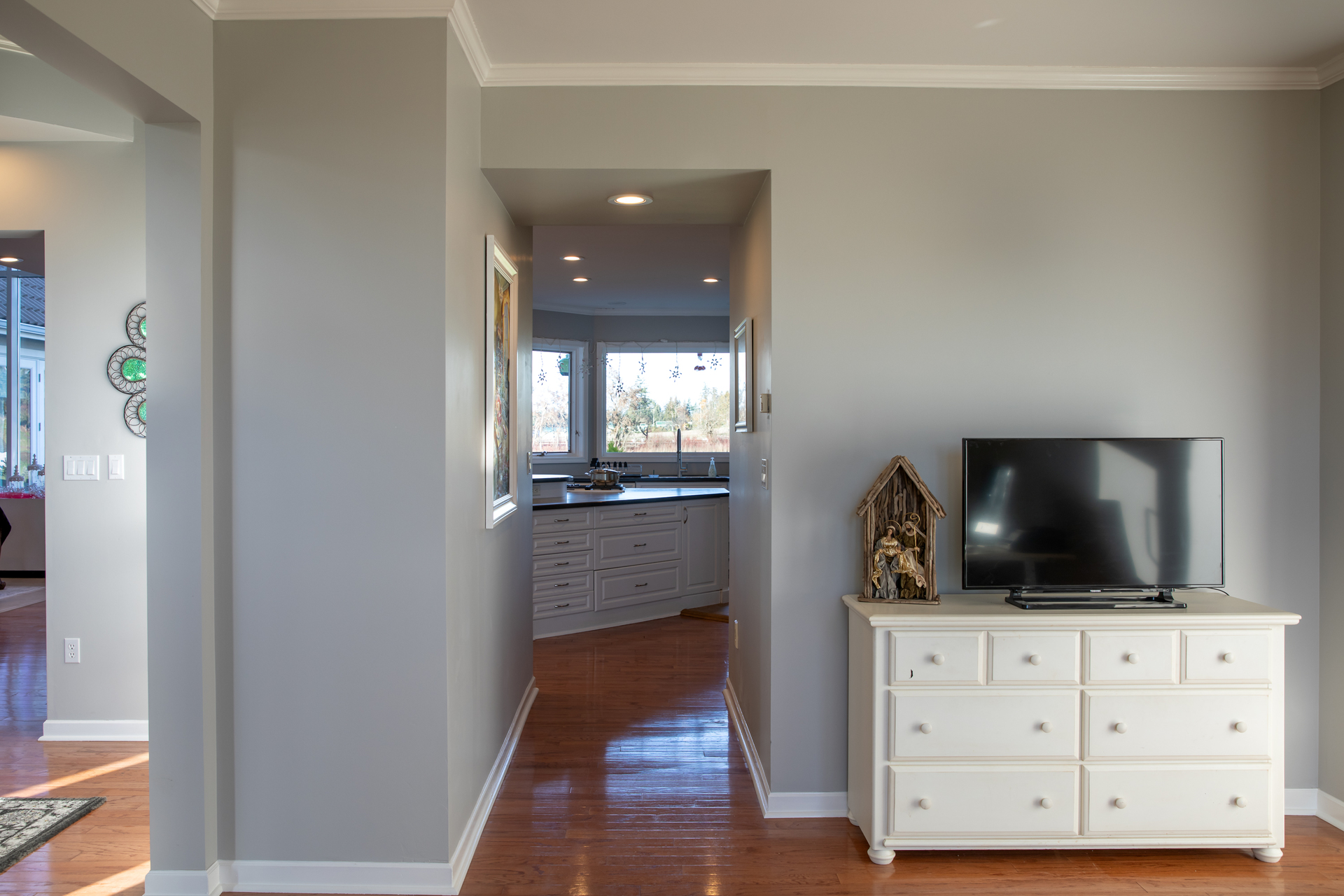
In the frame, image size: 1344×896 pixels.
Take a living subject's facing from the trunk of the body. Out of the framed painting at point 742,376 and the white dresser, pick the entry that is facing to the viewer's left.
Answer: the framed painting

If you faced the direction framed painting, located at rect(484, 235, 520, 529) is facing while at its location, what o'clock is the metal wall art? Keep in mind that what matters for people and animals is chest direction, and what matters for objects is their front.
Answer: The metal wall art is roughly at 7 o'clock from the framed painting.

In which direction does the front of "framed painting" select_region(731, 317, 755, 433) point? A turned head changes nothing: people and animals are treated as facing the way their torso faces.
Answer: to the viewer's left

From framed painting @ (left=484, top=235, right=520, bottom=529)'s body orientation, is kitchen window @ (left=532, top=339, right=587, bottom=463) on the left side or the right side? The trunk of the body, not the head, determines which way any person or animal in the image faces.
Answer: on its left

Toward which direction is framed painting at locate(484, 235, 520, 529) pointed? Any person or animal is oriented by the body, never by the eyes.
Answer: to the viewer's right

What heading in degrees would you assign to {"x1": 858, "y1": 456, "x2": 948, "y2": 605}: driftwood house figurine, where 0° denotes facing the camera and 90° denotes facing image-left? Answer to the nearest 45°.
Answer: approximately 0°

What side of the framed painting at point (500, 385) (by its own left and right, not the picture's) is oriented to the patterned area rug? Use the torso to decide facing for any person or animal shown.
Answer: back

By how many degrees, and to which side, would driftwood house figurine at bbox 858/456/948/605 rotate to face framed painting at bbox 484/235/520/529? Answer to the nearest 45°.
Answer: approximately 90° to its right

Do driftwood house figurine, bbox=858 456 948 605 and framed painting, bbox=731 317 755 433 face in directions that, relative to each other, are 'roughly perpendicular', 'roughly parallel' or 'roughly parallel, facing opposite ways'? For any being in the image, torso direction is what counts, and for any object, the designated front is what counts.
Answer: roughly perpendicular

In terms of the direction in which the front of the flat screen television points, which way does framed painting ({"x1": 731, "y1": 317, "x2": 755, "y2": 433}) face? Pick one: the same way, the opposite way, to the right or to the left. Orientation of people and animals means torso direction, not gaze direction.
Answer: to the right

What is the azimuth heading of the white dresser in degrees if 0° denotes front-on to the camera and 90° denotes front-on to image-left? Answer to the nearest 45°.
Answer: approximately 0°

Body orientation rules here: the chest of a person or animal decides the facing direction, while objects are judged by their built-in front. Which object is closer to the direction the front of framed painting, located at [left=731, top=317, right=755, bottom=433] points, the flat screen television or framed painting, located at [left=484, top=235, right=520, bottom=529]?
the framed painting

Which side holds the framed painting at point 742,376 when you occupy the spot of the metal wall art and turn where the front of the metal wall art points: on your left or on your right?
on your left
